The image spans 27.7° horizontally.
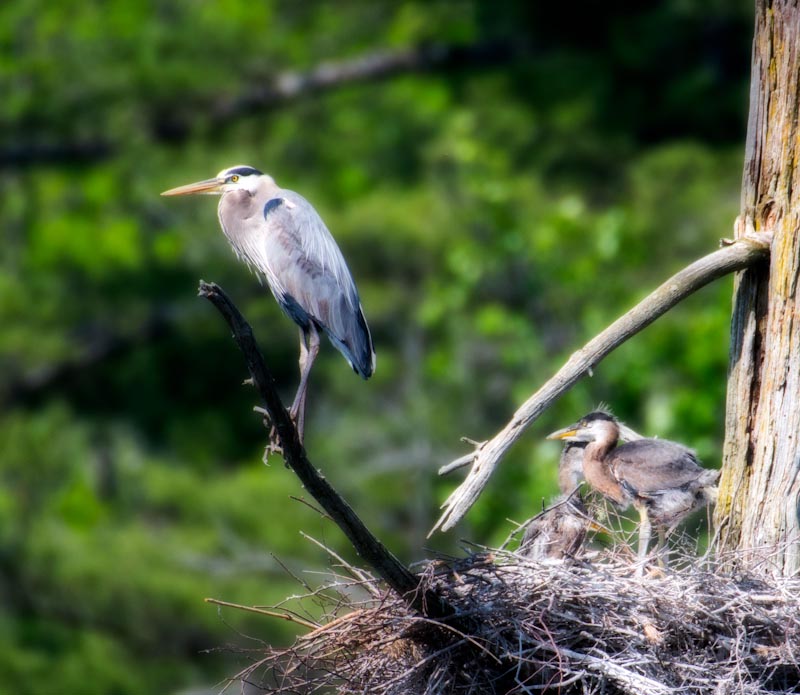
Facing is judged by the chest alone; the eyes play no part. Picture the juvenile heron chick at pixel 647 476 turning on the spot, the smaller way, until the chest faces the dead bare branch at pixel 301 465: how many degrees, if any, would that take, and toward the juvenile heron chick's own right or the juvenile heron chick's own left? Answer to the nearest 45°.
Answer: approximately 45° to the juvenile heron chick's own left

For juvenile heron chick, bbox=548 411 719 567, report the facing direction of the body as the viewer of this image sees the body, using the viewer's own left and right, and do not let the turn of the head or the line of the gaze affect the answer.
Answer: facing to the left of the viewer

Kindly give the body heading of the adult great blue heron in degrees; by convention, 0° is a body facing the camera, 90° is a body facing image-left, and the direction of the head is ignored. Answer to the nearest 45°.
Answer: approximately 90°

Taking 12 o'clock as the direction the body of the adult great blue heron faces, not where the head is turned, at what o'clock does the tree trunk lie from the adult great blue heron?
The tree trunk is roughly at 7 o'clock from the adult great blue heron.

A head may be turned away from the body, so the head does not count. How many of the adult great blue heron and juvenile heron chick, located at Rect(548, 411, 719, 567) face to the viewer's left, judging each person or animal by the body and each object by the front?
2

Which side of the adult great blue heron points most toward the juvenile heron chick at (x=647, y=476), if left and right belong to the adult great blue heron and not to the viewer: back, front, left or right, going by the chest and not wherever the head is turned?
back

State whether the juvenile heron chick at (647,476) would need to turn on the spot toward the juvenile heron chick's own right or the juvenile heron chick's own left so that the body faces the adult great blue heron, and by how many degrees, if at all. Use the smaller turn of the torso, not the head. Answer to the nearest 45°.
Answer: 0° — it already faces it

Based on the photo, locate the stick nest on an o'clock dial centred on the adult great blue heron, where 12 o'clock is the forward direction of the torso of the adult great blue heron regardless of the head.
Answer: The stick nest is roughly at 6 o'clock from the adult great blue heron.
